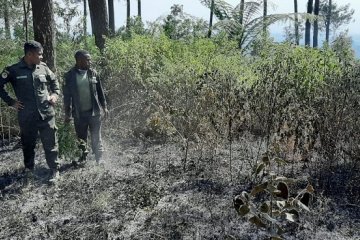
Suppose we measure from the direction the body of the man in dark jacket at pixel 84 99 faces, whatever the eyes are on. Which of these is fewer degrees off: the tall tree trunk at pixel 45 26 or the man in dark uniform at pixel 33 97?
the man in dark uniform

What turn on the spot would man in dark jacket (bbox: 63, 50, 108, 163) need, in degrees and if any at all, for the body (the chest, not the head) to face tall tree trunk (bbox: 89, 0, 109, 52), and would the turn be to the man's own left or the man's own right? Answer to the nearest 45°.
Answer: approximately 180°

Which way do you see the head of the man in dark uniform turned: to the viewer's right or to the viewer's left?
to the viewer's right

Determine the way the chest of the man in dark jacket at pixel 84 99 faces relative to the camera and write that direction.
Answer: toward the camera

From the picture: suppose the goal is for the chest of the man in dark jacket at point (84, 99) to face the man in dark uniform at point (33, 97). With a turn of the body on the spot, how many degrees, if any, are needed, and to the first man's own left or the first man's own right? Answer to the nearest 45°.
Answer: approximately 45° to the first man's own right

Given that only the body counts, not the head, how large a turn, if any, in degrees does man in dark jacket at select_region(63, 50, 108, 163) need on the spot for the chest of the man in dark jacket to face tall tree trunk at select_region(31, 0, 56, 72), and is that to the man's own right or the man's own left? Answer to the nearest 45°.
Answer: approximately 180°
